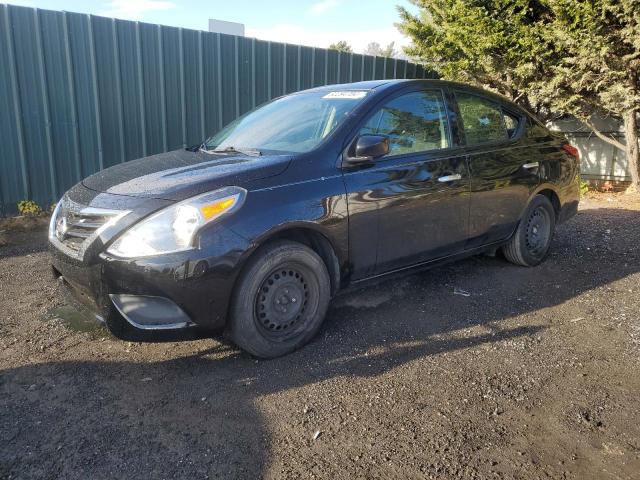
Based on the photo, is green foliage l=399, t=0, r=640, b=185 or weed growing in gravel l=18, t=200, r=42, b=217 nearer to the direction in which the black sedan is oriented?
the weed growing in gravel

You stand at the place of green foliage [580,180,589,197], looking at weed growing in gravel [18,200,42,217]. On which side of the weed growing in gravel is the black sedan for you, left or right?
left

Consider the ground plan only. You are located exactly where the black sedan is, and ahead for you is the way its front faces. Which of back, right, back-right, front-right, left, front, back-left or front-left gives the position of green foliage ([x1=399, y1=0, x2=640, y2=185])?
back

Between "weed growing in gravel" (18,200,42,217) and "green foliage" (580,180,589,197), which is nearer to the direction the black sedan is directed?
the weed growing in gravel

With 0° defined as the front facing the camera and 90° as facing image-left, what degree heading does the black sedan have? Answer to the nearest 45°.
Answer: approximately 45°

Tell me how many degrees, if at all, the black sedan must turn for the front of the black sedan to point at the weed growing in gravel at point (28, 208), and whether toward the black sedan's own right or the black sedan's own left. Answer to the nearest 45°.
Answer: approximately 90° to the black sedan's own right

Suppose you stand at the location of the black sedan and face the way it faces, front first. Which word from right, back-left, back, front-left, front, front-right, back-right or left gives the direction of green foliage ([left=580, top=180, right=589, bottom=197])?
back

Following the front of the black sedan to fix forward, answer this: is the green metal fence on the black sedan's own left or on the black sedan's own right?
on the black sedan's own right
